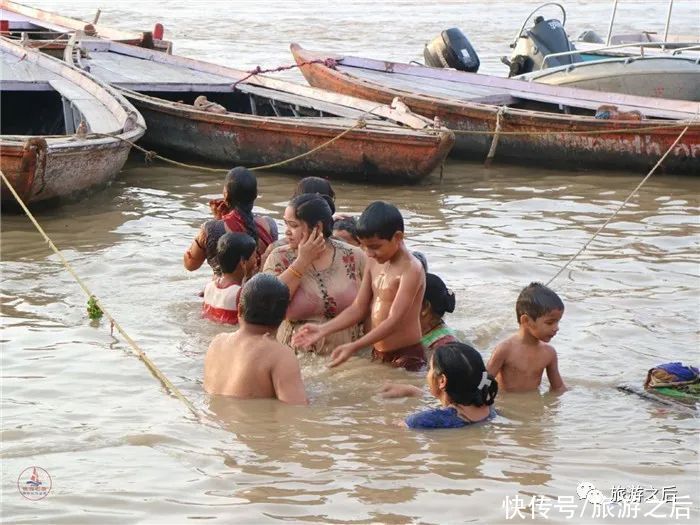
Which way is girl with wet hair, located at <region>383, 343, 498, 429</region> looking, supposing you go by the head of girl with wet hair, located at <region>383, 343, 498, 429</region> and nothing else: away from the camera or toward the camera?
away from the camera

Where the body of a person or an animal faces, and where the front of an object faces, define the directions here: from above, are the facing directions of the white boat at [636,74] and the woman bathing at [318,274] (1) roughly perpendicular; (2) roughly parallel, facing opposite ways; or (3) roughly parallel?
roughly perpendicular

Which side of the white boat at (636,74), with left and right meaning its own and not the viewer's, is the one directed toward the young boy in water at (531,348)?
right

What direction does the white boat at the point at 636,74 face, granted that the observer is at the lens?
facing to the right of the viewer

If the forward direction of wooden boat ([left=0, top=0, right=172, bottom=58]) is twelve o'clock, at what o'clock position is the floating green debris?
The floating green debris is roughly at 3 o'clock from the wooden boat.

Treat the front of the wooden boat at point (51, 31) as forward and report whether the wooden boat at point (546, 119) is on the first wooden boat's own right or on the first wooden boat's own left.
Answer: on the first wooden boat's own right

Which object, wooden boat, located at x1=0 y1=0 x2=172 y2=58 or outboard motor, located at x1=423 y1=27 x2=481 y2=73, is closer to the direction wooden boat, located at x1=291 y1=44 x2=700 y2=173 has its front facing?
the wooden boat

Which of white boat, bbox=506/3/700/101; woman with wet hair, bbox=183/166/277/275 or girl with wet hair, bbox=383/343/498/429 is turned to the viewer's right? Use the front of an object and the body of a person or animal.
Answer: the white boat

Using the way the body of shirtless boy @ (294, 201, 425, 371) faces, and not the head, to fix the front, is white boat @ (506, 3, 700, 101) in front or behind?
behind

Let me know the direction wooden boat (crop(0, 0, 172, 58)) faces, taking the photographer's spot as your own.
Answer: facing to the right of the viewer

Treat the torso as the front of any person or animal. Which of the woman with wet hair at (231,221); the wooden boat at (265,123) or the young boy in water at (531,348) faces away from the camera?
the woman with wet hair

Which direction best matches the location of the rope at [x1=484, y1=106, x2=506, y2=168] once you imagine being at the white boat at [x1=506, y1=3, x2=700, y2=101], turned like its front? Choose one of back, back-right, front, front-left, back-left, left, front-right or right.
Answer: back-right

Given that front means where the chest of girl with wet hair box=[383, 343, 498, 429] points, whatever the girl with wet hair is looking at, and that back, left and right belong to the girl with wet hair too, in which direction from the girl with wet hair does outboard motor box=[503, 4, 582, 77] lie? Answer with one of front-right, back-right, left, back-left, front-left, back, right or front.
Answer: front-right

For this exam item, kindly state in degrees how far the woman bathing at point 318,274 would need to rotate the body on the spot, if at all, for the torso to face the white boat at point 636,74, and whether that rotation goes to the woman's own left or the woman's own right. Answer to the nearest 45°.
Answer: approximately 135° to the woman's own left

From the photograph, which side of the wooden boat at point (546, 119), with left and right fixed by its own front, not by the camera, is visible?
left
